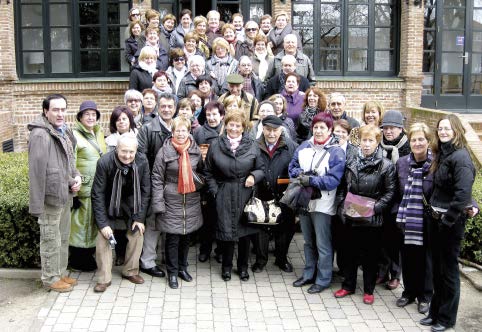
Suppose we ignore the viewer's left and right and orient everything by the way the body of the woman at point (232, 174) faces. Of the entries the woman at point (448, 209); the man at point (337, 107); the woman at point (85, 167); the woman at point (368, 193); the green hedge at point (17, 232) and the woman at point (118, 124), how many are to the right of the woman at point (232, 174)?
3

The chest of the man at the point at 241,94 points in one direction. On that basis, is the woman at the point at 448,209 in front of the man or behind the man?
in front

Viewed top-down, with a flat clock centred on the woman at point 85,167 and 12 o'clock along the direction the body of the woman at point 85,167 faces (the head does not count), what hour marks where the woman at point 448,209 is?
the woman at point 448,209 is roughly at 10 o'clock from the woman at point 85,167.

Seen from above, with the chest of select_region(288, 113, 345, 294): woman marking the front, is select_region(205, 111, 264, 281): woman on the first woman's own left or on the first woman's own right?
on the first woman's own right

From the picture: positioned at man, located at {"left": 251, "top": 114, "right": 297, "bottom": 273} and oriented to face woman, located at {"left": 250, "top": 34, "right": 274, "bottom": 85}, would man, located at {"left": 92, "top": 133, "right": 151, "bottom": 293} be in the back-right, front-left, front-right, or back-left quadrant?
back-left

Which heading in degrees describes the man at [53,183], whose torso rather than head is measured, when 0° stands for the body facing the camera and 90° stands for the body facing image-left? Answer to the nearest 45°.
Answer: approximately 315°

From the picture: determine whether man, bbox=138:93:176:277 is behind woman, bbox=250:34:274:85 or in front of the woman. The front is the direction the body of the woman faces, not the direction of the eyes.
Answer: in front

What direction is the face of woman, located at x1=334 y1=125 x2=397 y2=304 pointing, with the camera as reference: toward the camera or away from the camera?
toward the camera

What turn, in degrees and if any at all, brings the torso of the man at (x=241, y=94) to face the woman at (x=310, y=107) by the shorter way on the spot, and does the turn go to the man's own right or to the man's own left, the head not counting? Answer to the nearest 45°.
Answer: approximately 90° to the man's own left

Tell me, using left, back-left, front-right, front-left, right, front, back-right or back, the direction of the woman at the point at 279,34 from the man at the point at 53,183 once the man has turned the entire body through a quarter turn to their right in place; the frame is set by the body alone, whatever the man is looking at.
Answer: back

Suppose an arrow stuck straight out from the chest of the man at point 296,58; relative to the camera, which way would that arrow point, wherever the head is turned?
toward the camera

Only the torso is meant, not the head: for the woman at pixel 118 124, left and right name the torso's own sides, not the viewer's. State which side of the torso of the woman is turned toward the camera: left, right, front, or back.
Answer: front

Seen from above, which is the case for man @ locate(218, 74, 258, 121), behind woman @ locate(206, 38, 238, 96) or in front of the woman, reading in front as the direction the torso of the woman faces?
in front

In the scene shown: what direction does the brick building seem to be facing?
toward the camera

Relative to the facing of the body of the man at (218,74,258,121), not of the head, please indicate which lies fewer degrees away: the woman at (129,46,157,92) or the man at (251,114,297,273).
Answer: the man
